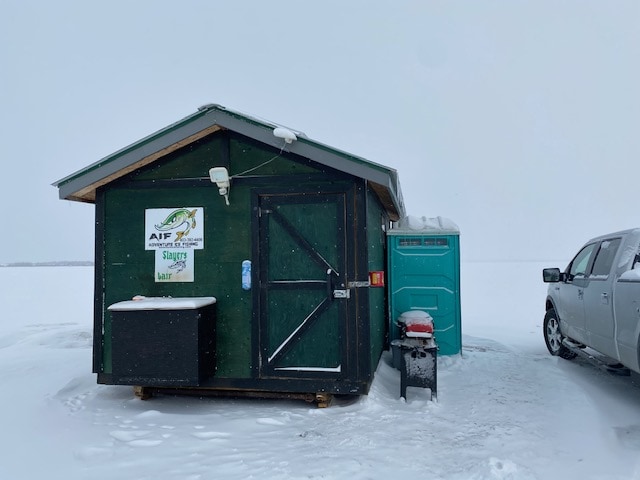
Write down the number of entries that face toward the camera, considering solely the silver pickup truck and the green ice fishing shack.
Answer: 1

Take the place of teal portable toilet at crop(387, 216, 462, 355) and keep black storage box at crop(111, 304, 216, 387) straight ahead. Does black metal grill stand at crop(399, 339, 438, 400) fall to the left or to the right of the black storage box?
left

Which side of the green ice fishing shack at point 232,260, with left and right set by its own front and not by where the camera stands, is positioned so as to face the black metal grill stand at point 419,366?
left

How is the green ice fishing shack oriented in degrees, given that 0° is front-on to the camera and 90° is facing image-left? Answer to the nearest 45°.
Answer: approximately 0°

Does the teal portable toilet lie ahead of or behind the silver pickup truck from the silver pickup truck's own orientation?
ahead

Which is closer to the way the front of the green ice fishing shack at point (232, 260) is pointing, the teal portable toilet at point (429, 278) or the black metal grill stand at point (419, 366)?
the black metal grill stand

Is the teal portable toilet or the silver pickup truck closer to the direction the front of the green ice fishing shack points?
the silver pickup truck

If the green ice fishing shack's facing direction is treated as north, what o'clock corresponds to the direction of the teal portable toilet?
The teal portable toilet is roughly at 8 o'clock from the green ice fishing shack.

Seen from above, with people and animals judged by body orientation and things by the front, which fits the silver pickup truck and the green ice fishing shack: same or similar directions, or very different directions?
very different directions

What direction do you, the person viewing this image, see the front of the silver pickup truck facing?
facing away from the viewer and to the left of the viewer
